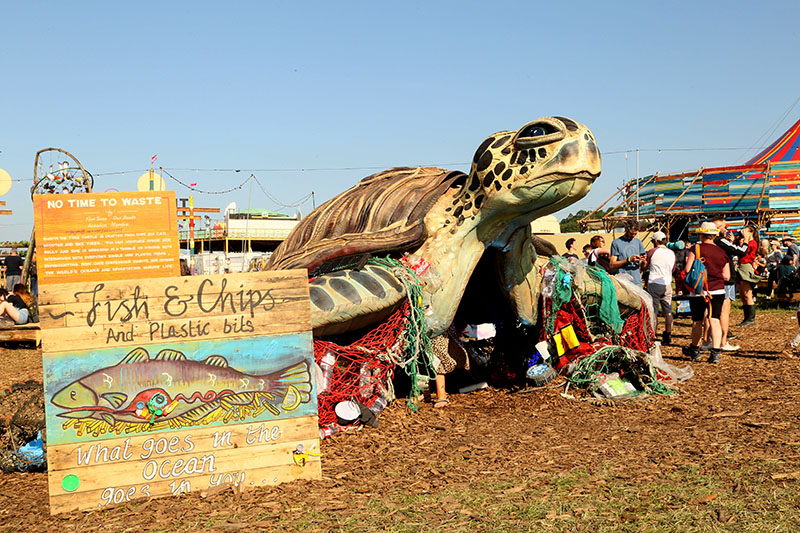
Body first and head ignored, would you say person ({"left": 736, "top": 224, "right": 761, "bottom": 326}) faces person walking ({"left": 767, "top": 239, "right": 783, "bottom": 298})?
no

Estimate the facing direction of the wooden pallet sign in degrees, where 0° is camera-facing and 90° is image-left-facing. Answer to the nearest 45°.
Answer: approximately 0°

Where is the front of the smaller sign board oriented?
toward the camera

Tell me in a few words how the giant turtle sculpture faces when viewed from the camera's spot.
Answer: facing the viewer and to the right of the viewer

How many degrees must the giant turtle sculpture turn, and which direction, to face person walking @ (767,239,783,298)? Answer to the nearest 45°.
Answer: approximately 90° to its left

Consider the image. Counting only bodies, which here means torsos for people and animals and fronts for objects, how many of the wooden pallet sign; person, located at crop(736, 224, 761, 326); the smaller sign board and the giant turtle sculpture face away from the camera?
0

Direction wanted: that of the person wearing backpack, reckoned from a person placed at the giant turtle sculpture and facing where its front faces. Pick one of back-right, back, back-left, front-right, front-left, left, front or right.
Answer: left

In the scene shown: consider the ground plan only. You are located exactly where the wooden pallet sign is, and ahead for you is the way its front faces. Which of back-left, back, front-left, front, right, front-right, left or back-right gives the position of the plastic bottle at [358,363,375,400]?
back-left

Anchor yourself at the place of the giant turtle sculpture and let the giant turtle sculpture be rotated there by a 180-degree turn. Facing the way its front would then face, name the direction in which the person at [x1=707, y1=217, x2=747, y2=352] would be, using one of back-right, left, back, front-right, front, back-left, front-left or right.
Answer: right

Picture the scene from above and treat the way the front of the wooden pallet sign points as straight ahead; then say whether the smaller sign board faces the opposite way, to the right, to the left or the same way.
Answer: the same way

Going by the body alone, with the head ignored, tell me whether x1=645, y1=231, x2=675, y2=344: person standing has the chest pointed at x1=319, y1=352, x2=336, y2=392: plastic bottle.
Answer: no

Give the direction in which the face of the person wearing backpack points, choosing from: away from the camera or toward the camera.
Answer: away from the camera

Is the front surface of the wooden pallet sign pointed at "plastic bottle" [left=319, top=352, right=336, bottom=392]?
no

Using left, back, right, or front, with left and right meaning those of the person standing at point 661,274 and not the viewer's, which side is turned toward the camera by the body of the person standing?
back
